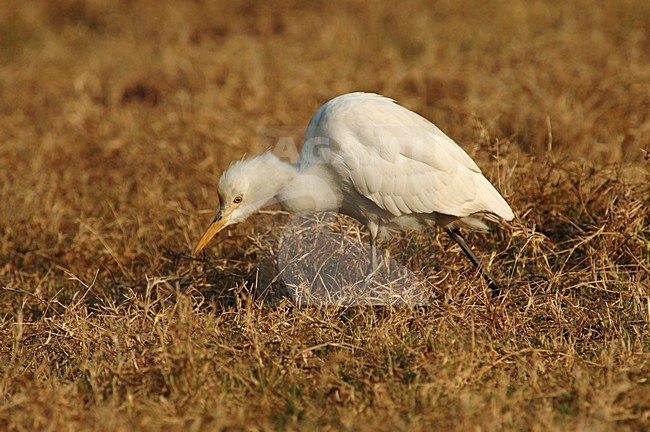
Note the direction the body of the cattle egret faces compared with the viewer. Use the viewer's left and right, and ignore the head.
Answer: facing to the left of the viewer
